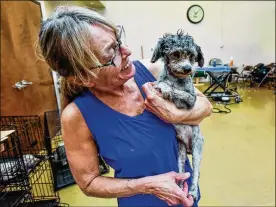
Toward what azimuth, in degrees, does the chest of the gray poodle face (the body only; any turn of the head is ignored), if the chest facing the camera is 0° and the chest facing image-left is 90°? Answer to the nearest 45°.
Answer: approximately 0°

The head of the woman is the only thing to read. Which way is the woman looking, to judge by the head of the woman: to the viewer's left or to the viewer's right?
to the viewer's right

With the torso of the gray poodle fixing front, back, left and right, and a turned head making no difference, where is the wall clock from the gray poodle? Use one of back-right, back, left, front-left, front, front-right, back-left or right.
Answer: back

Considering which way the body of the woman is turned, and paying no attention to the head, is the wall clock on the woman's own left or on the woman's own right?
on the woman's own left

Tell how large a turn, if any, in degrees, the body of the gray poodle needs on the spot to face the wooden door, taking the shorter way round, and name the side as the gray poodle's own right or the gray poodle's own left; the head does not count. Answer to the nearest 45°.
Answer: approximately 135° to the gray poodle's own right

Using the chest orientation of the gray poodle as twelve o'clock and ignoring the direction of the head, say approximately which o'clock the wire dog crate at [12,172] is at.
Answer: The wire dog crate is roughly at 4 o'clock from the gray poodle.

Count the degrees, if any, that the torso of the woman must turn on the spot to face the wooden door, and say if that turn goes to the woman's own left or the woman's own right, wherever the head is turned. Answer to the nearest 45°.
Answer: approximately 180°
